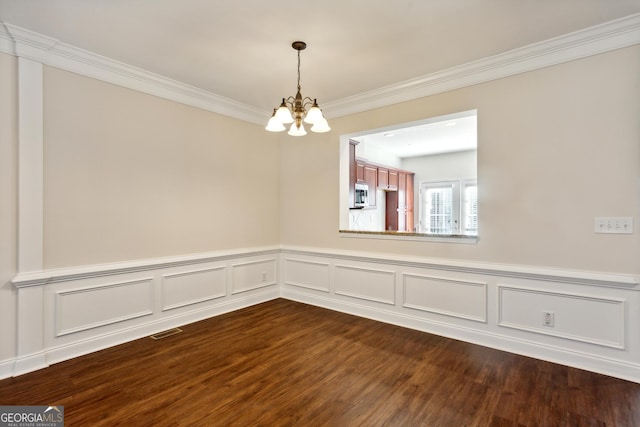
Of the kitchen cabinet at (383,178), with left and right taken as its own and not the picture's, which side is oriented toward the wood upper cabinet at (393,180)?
left

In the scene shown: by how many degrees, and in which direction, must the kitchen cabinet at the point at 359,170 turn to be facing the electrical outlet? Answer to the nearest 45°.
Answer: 0° — it already faces it

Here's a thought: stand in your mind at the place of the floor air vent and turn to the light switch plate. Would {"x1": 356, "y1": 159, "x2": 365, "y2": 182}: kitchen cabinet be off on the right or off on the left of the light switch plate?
left

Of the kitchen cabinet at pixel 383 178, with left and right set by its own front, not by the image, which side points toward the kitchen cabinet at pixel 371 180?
right

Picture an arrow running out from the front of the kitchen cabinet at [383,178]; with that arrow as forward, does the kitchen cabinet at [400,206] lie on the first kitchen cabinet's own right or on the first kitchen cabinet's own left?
on the first kitchen cabinet's own left

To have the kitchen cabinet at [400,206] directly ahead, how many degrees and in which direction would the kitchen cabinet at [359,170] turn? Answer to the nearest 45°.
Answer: approximately 90° to its left

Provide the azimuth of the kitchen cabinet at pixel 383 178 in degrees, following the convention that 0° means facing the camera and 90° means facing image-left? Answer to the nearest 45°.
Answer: approximately 315°

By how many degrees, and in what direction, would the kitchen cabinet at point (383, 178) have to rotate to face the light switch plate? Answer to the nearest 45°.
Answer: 0° — it already faces it
